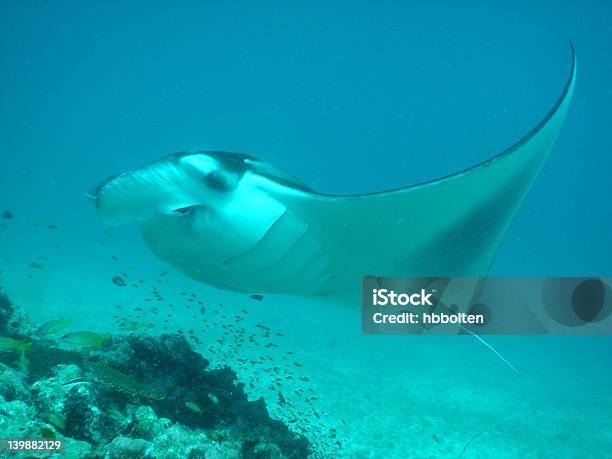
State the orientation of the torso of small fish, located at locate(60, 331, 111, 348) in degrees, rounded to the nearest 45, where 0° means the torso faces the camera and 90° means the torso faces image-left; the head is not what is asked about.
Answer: approximately 90°

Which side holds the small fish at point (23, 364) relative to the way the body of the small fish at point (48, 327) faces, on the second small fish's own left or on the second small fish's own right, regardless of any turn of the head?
on the second small fish's own left

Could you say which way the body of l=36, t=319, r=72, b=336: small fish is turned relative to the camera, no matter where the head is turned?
to the viewer's left

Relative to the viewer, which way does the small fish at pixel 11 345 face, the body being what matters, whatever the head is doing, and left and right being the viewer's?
facing to the right of the viewer

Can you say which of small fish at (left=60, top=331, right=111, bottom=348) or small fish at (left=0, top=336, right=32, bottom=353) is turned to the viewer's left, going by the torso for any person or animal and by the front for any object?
small fish at (left=60, top=331, right=111, bottom=348)
